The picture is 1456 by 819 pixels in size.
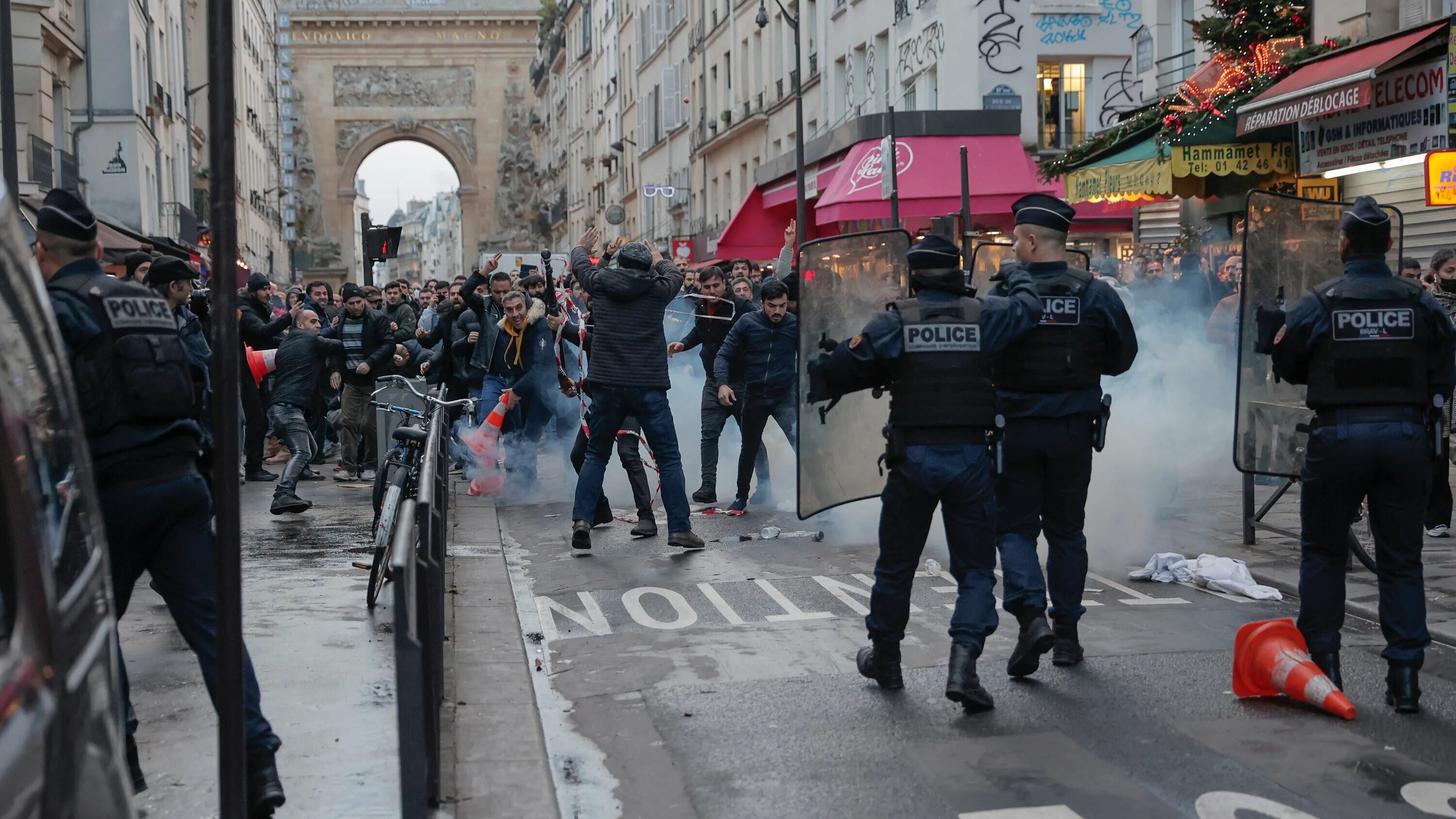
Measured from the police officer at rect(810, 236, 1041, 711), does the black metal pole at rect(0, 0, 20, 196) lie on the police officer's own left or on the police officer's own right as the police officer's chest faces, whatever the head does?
on the police officer's own left

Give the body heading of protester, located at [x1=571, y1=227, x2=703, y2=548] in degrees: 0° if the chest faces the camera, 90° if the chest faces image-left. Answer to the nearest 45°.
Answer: approximately 180°

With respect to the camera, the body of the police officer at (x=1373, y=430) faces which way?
away from the camera

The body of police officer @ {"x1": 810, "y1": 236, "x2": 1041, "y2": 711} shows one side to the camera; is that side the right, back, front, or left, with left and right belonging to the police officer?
back

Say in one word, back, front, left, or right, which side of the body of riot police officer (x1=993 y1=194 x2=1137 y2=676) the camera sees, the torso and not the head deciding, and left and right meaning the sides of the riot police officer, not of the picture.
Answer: back
